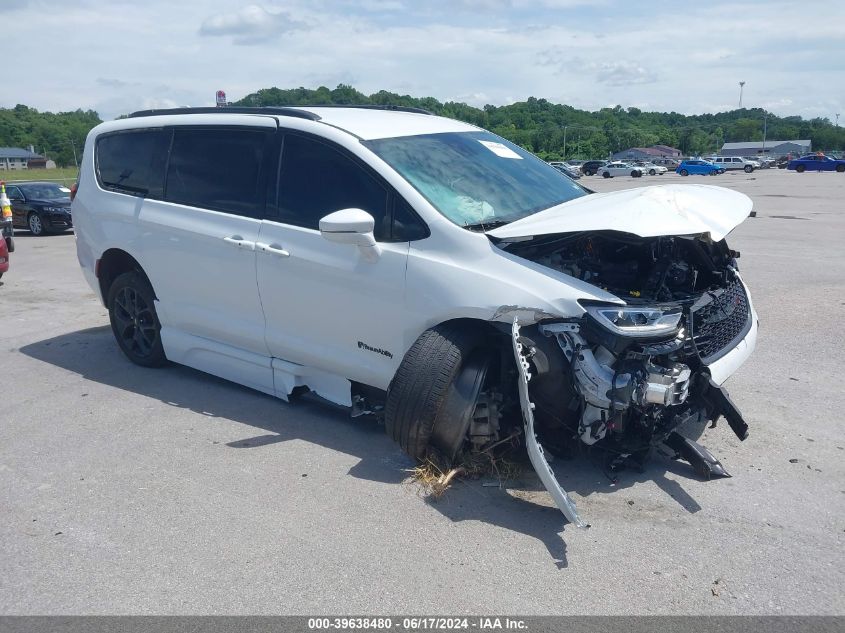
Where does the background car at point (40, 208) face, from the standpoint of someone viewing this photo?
facing the viewer and to the right of the viewer

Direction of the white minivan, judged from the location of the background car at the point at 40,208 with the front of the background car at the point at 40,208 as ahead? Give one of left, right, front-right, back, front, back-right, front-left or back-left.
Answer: front-right

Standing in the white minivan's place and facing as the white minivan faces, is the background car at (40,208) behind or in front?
behind

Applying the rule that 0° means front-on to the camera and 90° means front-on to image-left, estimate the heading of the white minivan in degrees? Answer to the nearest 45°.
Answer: approximately 315°

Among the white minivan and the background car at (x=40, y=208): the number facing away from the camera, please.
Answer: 0
